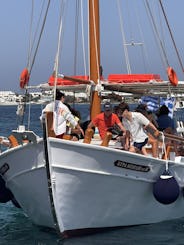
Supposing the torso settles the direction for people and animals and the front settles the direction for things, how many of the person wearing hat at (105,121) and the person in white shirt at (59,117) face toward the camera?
1

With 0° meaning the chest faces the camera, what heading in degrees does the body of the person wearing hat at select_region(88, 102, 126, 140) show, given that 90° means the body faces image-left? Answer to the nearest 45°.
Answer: approximately 0°

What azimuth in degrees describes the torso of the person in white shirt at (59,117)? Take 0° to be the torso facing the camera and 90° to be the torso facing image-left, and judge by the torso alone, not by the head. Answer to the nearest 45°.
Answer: approximately 225°

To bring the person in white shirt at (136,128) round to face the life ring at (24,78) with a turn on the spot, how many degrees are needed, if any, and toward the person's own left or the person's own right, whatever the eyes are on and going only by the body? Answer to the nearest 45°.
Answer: approximately 45° to the person's own right

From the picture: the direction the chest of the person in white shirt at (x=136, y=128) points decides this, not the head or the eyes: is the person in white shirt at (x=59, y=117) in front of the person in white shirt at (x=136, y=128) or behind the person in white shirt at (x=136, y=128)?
in front

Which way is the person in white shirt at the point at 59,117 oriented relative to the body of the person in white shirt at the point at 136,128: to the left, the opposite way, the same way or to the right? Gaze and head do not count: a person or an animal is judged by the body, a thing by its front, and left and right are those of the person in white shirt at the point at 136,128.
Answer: the opposite way

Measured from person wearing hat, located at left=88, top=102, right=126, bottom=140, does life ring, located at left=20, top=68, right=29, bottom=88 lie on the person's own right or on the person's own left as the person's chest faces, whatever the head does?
on the person's own right
